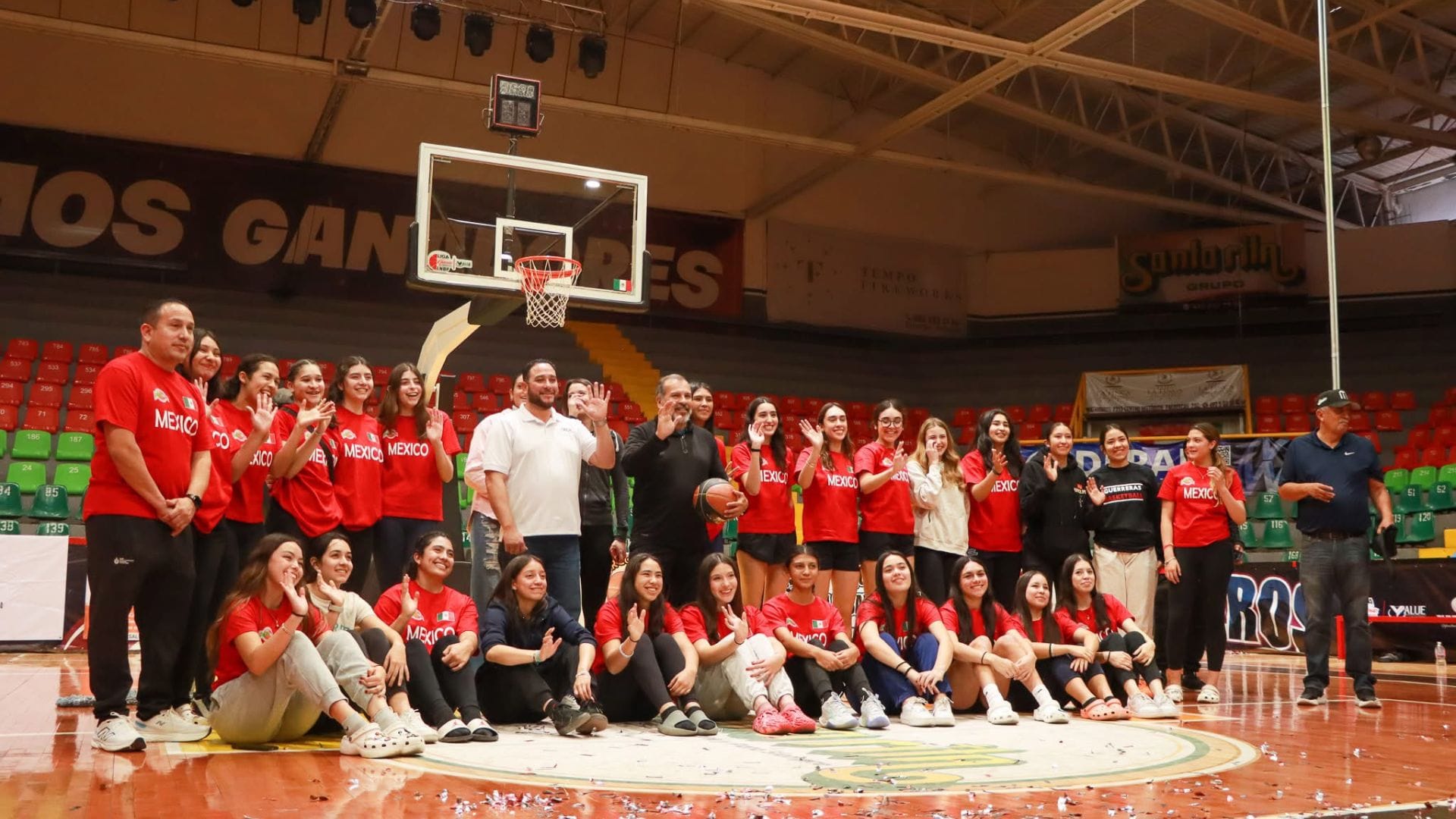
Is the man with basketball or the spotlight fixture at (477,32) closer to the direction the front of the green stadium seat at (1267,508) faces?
the man with basketball

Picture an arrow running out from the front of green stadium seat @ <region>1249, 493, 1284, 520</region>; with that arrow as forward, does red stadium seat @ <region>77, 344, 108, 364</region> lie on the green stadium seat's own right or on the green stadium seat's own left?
on the green stadium seat's own right

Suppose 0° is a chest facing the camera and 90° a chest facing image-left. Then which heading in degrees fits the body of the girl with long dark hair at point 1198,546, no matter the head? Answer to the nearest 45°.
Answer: approximately 0°

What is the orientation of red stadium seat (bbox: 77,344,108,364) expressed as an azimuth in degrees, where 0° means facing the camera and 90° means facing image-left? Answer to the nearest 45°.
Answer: approximately 0°

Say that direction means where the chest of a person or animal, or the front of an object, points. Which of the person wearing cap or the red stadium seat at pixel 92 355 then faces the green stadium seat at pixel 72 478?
the red stadium seat

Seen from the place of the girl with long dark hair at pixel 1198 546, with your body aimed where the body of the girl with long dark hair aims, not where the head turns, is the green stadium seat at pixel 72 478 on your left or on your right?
on your right

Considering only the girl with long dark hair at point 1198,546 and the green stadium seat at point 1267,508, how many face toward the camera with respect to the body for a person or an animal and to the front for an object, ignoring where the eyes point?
2

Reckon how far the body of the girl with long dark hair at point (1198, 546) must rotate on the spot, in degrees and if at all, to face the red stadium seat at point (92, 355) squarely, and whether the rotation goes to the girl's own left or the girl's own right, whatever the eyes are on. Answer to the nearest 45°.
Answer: approximately 90° to the girl's own right
